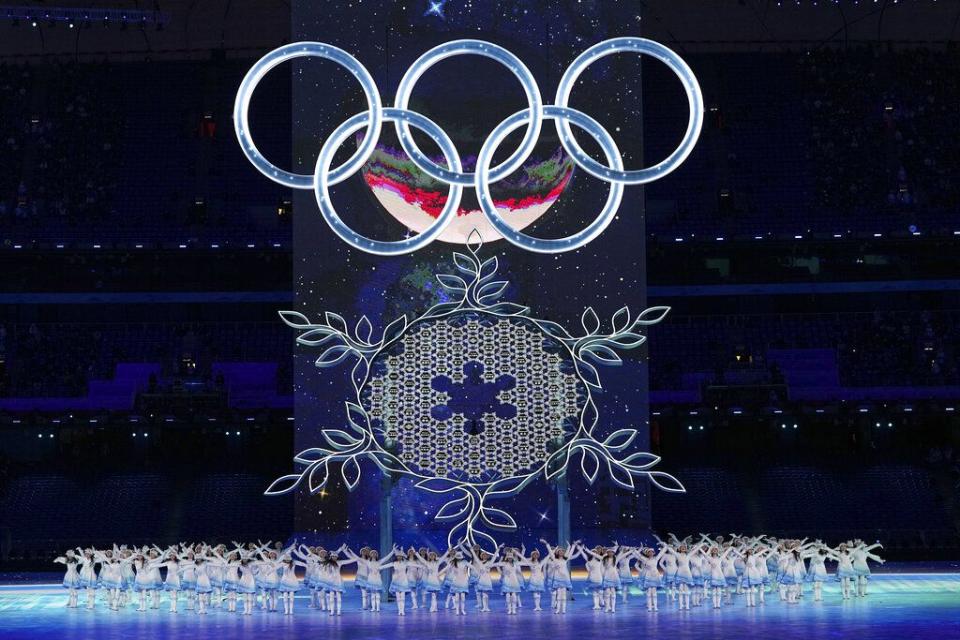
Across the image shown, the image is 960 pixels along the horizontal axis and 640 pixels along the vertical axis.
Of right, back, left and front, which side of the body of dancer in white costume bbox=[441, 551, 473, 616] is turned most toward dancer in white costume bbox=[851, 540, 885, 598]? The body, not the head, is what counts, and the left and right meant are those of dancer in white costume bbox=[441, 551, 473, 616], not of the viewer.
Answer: right

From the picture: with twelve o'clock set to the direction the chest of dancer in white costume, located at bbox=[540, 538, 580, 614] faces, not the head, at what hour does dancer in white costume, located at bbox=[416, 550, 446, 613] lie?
dancer in white costume, located at bbox=[416, 550, 446, 613] is roughly at 3 o'clock from dancer in white costume, located at bbox=[540, 538, 580, 614].

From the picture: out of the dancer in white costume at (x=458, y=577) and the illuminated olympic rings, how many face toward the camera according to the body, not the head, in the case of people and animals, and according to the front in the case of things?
2

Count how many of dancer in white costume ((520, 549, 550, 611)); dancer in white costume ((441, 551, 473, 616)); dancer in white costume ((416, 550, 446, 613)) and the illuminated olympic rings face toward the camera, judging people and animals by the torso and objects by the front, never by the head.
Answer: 4

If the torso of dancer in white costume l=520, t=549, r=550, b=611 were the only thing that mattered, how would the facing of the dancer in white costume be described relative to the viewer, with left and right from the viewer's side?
facing the viewer

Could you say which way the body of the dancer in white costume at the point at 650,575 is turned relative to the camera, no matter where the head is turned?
toward the camera

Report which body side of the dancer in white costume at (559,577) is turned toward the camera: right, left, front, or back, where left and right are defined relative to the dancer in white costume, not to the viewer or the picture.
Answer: front
